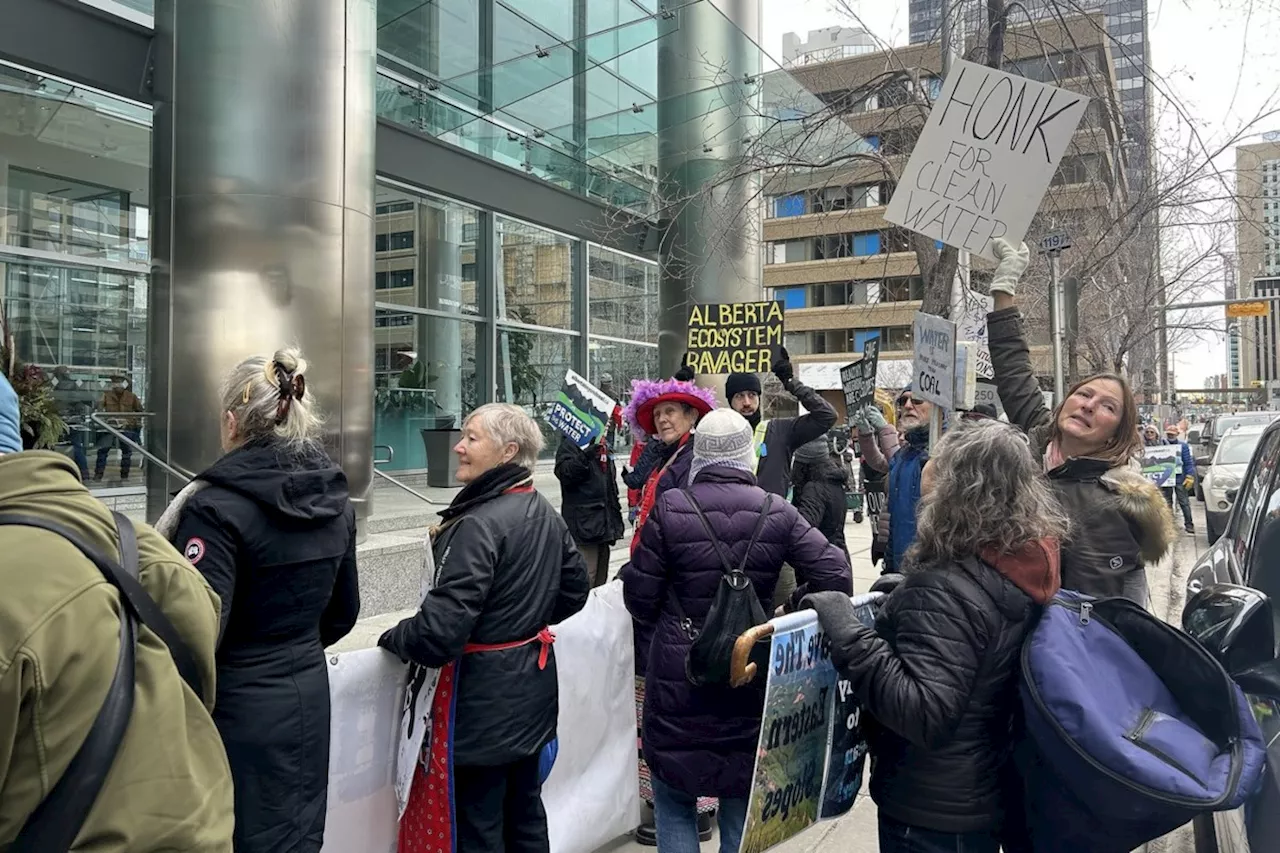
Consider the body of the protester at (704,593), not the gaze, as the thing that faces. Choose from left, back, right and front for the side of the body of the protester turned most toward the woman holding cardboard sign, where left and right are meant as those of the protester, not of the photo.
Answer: right

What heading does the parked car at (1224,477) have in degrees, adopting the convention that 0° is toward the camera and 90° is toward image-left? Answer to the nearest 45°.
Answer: approximately 0°

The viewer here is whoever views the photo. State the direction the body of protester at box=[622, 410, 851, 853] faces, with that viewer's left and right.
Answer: facing away from the viewer

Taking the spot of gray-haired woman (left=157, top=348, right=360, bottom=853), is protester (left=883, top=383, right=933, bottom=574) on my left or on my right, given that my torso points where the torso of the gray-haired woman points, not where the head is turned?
on my right

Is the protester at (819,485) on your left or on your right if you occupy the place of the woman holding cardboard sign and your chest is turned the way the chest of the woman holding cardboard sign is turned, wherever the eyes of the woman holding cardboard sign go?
on your right

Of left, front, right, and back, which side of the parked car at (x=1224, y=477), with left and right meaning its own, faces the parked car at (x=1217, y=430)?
back

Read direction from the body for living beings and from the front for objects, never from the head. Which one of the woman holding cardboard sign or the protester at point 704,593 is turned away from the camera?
the protester

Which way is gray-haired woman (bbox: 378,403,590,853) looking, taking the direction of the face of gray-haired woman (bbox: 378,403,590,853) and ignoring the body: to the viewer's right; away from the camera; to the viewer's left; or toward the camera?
to the viewer's left

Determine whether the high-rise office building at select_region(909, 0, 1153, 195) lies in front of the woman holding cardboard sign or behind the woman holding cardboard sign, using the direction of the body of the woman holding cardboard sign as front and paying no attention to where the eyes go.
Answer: behind
